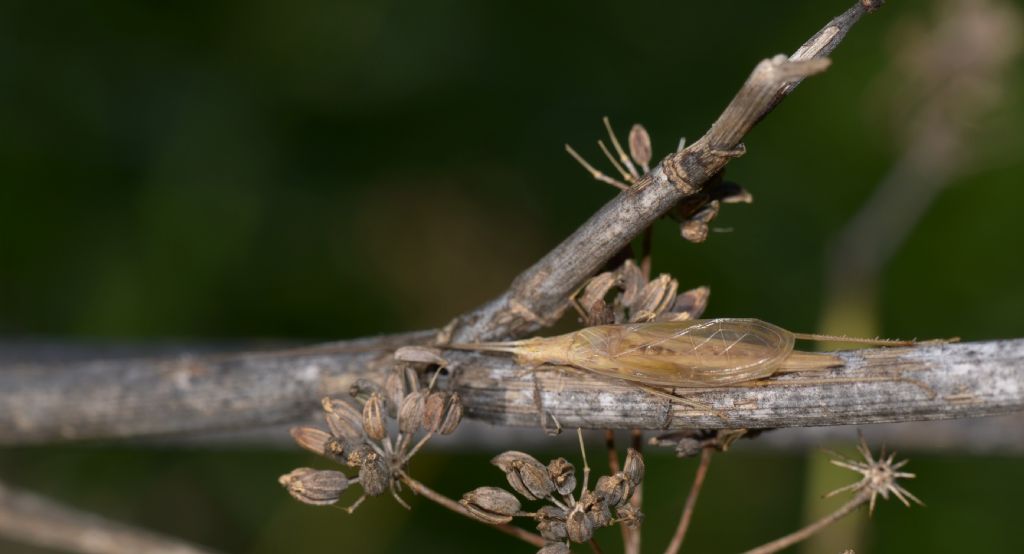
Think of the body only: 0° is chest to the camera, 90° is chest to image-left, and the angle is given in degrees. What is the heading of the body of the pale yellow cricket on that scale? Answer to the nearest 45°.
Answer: approximately 90°

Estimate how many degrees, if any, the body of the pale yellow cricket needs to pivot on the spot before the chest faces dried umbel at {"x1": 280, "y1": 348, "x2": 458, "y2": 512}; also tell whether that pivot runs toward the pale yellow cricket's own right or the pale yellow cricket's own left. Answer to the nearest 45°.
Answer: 0° — it already faces it

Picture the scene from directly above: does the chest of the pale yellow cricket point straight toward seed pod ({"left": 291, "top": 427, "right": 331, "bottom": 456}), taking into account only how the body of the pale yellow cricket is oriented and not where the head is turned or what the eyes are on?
yes

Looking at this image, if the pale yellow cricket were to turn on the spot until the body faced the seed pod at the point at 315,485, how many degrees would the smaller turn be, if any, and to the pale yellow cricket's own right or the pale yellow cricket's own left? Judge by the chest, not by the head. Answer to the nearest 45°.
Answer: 0° — it already faces it

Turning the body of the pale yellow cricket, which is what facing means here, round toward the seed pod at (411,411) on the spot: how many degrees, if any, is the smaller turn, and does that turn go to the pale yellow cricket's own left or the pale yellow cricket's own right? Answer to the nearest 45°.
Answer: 0° — it already faces it
